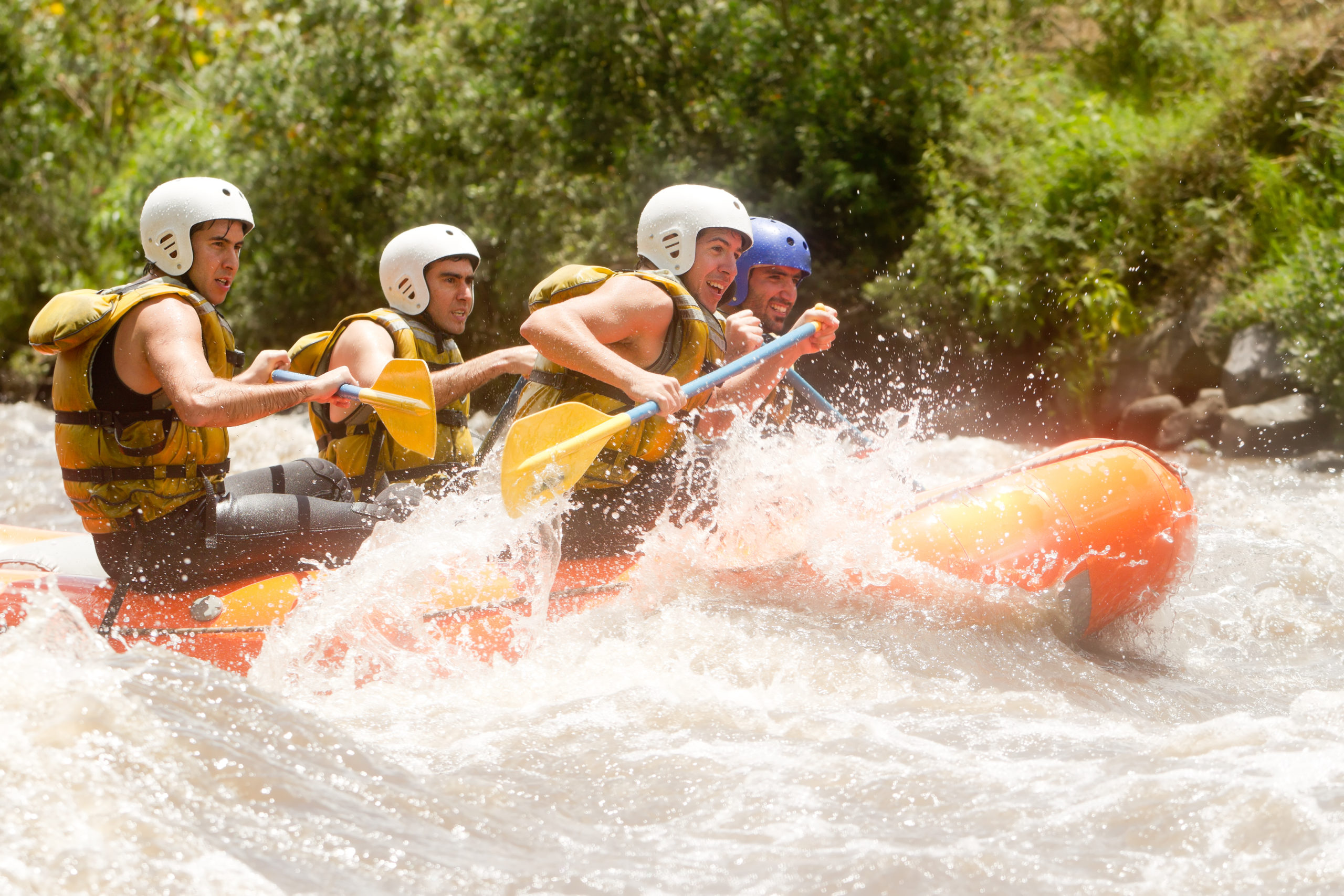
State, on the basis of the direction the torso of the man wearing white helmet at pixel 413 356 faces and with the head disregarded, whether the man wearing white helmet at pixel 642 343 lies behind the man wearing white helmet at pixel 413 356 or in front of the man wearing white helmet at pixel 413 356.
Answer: in front

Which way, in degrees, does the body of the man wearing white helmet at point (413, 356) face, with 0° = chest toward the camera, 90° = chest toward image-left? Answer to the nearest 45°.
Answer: approximately 315°

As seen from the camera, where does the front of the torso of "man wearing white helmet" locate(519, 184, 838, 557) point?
to the viewer's right

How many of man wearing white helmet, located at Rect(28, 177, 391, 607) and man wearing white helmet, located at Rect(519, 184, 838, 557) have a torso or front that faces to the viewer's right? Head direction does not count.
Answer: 2

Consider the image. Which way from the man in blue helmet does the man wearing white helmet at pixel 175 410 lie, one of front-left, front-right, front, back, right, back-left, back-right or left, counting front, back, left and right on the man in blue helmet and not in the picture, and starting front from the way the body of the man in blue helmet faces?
right

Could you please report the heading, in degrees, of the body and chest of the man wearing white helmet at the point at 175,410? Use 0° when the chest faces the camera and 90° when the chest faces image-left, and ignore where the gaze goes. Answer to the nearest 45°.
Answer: approximately 270°

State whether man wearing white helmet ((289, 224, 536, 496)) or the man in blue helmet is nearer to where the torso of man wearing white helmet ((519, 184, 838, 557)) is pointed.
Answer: the man in blue helmet

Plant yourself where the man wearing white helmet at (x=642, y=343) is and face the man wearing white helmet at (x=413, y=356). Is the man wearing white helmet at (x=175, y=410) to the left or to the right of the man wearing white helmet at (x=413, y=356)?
left
